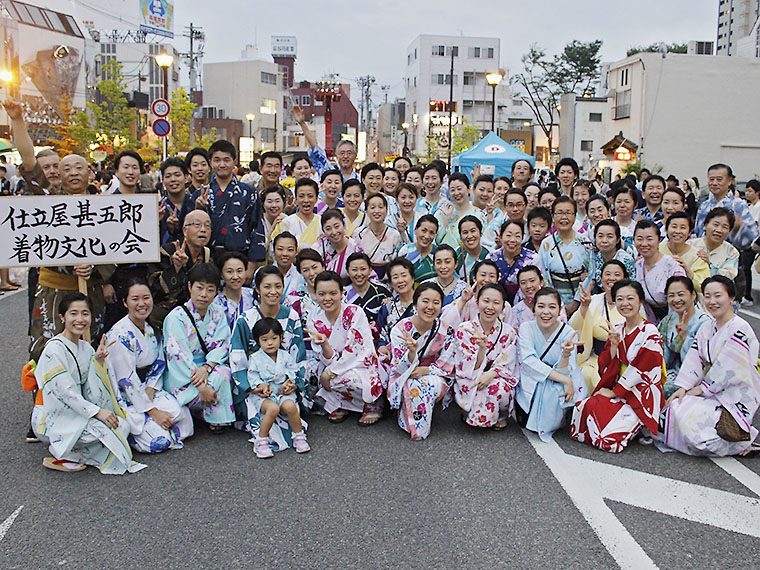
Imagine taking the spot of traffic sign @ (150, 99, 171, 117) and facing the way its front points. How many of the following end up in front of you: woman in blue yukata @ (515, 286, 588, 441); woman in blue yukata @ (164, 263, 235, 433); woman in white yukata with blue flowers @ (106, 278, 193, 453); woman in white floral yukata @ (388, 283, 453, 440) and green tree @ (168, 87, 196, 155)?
4

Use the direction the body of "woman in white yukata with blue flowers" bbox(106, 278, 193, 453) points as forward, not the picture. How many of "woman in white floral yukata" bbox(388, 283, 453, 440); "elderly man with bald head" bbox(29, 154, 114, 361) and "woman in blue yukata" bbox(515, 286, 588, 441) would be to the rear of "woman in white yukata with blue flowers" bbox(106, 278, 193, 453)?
1

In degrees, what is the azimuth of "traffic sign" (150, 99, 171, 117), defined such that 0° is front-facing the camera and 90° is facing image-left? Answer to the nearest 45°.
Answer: approximately 0°

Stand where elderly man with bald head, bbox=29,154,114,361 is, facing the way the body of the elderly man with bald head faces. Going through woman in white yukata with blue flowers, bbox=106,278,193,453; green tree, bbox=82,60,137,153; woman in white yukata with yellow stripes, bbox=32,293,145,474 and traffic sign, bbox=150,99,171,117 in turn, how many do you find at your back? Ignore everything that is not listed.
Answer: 2

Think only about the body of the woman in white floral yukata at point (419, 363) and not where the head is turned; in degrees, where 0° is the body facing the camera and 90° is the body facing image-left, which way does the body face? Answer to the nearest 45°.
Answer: approximately 0°

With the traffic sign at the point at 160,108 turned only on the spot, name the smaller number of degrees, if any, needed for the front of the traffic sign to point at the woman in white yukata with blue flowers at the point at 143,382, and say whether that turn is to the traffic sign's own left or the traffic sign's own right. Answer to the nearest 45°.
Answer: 0° — it already faces them

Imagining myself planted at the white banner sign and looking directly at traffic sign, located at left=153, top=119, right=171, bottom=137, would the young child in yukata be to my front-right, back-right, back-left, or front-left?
back-right

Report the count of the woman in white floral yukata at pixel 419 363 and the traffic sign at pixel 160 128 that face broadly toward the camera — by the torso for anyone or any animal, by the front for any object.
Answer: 2
